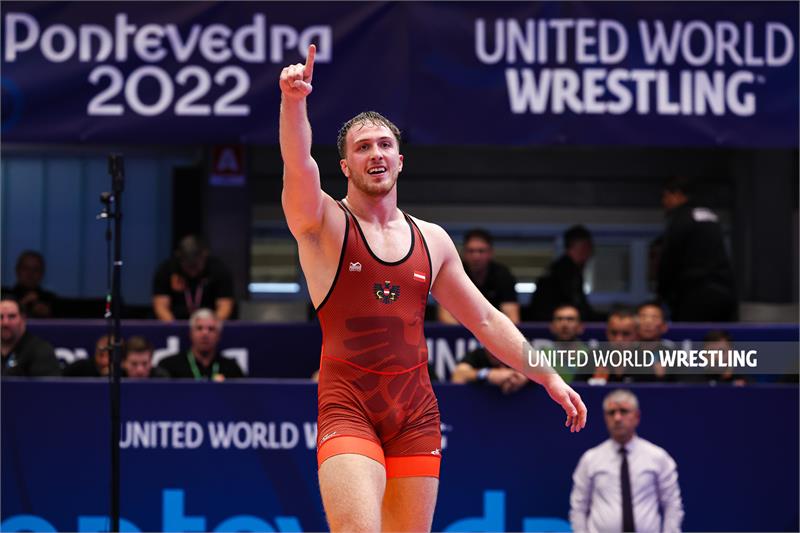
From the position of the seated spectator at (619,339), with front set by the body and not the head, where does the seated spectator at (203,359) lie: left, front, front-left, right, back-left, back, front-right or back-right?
right

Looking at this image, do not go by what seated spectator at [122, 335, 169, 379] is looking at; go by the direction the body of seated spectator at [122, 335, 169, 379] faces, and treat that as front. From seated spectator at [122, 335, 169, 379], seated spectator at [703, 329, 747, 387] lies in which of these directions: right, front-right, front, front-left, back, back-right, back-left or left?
left

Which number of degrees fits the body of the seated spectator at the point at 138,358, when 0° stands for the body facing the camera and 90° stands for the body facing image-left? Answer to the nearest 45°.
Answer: approximately 0°

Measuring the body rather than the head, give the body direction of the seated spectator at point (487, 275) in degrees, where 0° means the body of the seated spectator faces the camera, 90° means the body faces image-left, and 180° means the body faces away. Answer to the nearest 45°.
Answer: approximately 0°

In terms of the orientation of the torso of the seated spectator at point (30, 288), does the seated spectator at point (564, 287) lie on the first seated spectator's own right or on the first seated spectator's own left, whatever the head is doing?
on the first seated spectator's own left

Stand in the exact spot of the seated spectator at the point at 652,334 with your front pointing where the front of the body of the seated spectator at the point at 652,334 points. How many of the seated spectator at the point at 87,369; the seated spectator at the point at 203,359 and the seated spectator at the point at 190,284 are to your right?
3

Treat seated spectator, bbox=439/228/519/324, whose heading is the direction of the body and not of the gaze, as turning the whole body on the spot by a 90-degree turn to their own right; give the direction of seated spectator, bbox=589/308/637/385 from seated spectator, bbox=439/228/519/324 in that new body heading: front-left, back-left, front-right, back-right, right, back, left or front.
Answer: back-left

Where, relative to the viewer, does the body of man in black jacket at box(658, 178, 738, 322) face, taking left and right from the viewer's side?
facing away from the viewer and to the left of the viewer

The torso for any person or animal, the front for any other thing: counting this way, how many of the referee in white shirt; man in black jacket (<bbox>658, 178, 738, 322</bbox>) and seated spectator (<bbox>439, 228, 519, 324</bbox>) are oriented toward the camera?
2
